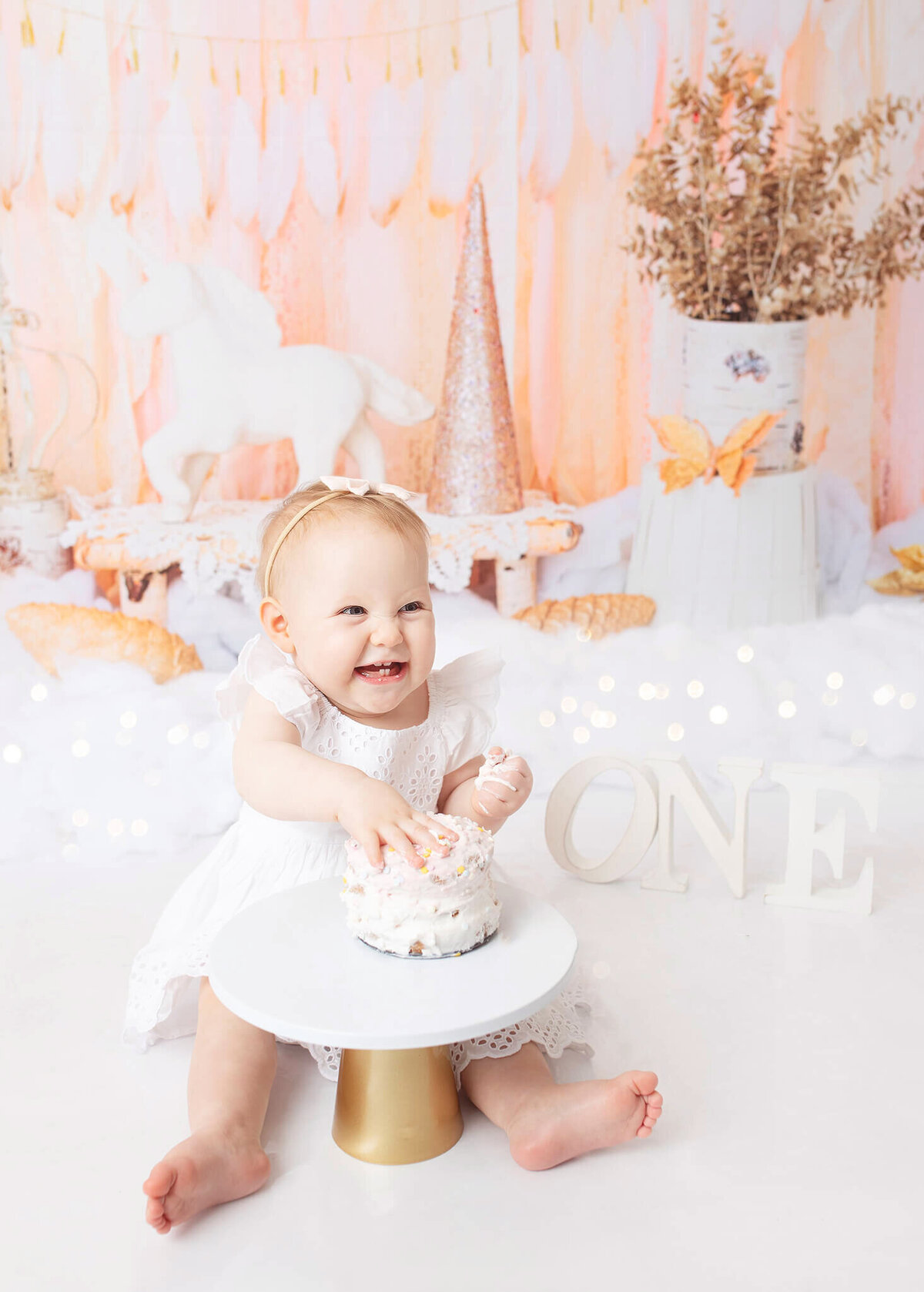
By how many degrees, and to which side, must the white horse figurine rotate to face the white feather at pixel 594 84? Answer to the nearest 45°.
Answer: approximately 180°

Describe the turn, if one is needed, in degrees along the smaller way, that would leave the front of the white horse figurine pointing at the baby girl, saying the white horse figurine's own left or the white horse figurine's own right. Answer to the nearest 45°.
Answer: approximately 90° to the white horse figurine's own left

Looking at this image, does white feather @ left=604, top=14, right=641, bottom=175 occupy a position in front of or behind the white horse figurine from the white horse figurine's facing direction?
behind

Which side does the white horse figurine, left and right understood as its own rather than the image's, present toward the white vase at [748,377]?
back

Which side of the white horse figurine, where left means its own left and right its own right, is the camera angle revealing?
left

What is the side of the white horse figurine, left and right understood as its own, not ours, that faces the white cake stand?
left

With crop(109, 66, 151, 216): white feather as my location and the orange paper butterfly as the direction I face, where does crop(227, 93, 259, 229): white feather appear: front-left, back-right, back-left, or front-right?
front-left

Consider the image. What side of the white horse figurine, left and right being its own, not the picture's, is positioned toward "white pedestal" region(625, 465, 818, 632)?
back

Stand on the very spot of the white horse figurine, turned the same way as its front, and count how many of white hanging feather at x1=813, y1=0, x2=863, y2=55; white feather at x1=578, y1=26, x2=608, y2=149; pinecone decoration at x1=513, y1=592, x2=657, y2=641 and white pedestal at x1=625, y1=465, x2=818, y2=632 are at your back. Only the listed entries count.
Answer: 4

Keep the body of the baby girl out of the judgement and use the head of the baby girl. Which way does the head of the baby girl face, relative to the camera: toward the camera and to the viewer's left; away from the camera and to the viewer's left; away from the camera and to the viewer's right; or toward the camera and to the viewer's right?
toward the camera and to the viewer's right
